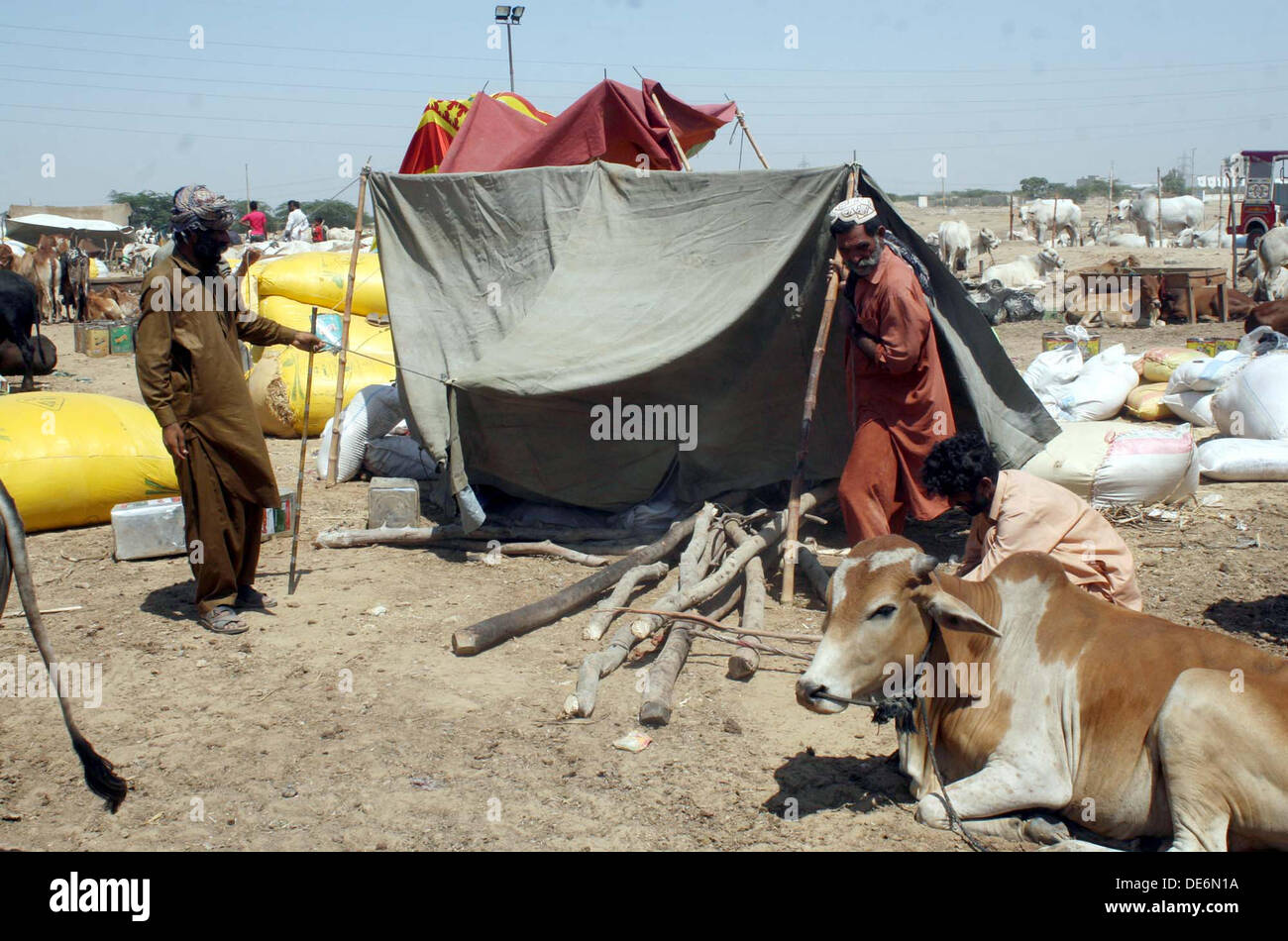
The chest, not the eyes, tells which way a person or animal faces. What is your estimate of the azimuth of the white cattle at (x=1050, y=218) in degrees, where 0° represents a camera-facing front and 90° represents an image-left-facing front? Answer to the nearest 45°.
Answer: approximately 90°

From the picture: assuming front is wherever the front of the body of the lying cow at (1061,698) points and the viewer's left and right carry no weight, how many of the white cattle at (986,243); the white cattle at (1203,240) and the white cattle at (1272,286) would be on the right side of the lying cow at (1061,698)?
3

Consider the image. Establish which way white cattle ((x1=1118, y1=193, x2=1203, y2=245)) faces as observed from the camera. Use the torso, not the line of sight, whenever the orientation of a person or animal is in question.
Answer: facing to the left of the viewer

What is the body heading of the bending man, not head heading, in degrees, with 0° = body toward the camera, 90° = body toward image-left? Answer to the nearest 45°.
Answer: approximately 90°

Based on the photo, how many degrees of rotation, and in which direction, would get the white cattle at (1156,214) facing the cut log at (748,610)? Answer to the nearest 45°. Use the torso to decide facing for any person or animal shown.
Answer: approximately 90° to its left

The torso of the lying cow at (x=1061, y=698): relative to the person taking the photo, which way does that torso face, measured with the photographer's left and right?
facing to the left of the viewer

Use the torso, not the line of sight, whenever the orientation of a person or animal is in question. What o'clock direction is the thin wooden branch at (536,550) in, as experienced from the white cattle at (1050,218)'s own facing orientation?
The thin wooden branch is roughly at 9 o'clock from the white cattle.

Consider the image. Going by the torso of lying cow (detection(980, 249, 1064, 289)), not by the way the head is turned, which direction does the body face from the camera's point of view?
to the viewer's right

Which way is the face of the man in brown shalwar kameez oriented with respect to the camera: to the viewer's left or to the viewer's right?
to the viewer's right
